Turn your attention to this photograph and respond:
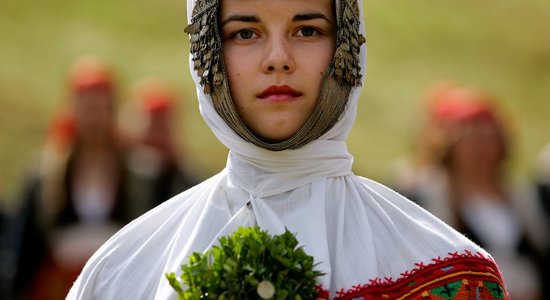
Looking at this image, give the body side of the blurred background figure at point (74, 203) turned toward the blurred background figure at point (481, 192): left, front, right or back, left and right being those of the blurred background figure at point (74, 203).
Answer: left

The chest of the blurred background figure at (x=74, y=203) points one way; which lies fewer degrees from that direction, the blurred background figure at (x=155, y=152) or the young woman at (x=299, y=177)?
the young woman

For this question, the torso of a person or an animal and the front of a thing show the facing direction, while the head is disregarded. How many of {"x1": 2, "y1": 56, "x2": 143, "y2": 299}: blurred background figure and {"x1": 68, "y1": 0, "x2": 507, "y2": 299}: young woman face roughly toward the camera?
2

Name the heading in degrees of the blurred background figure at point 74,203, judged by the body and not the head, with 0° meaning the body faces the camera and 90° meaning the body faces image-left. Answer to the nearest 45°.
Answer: approximately 0°

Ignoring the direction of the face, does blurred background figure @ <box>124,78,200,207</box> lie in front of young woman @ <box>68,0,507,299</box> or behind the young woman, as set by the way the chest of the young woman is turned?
behind

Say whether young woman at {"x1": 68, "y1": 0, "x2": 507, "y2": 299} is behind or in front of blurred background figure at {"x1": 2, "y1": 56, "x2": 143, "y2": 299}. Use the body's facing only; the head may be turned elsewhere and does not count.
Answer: in front

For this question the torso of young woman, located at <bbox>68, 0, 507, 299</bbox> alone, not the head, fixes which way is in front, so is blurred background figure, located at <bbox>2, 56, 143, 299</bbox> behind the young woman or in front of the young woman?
behind
